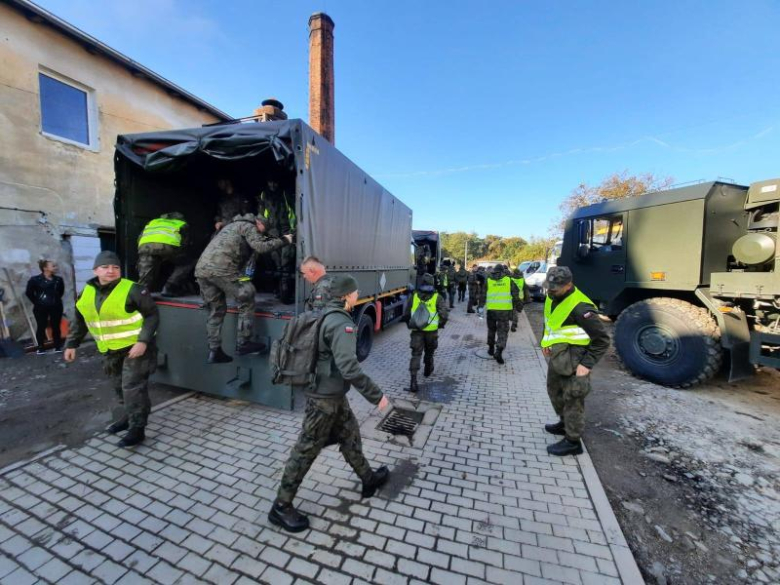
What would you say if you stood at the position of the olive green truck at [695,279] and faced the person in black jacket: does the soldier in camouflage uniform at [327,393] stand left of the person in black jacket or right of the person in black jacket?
left

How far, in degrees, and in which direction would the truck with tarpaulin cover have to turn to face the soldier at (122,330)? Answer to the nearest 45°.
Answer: approximately 180°

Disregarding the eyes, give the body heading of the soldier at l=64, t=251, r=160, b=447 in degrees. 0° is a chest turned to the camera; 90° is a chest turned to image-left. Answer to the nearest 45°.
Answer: approximately 45°

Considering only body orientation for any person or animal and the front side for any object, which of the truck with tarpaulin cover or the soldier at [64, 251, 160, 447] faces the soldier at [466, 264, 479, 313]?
the truck with tarpaulin cover

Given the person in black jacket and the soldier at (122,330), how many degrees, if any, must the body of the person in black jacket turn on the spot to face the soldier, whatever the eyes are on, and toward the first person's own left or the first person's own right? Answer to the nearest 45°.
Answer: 0° — they already face them

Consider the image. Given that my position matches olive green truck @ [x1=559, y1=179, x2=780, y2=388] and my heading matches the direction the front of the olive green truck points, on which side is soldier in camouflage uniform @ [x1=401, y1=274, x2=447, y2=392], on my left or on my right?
on my left

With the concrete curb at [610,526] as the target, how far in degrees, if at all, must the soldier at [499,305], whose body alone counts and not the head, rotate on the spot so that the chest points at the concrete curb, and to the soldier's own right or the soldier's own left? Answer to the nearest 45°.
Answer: approximately 180°

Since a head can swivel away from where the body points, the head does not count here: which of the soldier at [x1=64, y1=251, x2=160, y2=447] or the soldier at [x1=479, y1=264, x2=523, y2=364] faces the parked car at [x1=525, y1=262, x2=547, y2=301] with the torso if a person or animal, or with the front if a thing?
the soldier at [x1=479, y1=264, x2=523, y2=364]

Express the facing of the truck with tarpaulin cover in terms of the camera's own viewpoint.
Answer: facing away from the viewer and to the right of the viewer

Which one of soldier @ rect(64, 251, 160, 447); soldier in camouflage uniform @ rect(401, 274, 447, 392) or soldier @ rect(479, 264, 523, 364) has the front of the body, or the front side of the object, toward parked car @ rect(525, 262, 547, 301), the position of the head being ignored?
soldier @ rect(479, 264, 523, 364)

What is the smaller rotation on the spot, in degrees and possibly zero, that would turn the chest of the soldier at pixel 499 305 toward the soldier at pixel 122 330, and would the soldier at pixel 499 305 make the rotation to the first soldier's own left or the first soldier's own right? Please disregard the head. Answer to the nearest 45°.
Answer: approximately 135° to the first soldier's own left

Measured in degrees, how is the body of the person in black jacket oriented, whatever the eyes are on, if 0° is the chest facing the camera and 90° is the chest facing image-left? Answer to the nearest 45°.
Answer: approximately 0°

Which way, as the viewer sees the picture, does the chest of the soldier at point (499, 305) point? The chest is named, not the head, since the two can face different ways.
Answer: away from the camera

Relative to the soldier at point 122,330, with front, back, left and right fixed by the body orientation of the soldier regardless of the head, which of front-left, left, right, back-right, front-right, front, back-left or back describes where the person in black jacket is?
back-right

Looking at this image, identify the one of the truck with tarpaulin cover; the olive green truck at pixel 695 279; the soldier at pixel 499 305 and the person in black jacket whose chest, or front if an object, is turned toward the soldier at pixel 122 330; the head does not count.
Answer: the person in black jacket

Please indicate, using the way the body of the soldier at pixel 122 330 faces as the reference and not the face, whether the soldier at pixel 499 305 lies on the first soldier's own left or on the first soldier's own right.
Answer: on the first soldier's own left

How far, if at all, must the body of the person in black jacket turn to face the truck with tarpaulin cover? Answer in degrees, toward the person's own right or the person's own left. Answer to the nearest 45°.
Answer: approximately 45° to the person's own left
